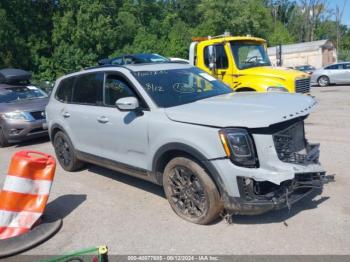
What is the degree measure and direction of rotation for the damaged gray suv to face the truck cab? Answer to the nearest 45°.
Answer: approximately 135° to its left

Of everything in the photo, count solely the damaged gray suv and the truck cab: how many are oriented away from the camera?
0

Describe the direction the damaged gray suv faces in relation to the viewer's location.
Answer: facing the viewer and to the right of the viewer
